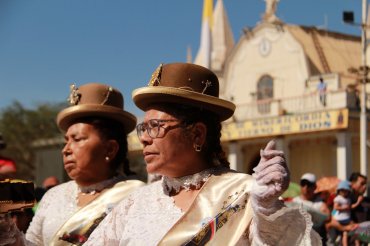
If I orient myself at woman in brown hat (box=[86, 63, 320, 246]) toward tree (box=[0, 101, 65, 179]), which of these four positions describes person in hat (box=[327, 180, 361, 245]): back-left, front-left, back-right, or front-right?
front-right

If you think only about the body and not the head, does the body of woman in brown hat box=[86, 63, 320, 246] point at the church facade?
no

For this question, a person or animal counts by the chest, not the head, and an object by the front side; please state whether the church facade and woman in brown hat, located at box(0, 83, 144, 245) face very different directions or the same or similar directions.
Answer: same or similar directions

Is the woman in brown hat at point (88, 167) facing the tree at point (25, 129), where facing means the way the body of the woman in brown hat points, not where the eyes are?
no

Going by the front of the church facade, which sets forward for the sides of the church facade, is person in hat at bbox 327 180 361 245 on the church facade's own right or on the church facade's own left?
on the church facade's own left

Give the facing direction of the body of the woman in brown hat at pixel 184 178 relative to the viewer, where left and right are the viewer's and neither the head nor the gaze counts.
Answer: facing the viewer and to the left of the viewer

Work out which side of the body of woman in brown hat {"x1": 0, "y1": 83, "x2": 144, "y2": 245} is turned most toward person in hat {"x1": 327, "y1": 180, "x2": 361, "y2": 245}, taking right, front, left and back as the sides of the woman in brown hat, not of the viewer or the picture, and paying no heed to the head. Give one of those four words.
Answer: back

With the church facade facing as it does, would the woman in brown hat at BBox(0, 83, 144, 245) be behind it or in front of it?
in front

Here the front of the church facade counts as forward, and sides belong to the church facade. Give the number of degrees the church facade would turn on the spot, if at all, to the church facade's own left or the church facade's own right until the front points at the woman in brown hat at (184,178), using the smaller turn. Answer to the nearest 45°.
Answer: approximately 45° to the church facade's own left

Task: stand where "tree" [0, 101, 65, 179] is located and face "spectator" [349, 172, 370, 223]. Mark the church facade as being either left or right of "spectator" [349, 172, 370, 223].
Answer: left

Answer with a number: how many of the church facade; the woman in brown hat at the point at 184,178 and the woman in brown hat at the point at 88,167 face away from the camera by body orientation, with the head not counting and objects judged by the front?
0

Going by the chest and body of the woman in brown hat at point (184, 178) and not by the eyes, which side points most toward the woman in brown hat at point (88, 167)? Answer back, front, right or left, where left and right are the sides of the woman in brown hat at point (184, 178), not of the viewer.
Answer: right

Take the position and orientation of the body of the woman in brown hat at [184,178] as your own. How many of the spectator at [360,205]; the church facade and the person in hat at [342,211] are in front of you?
0
